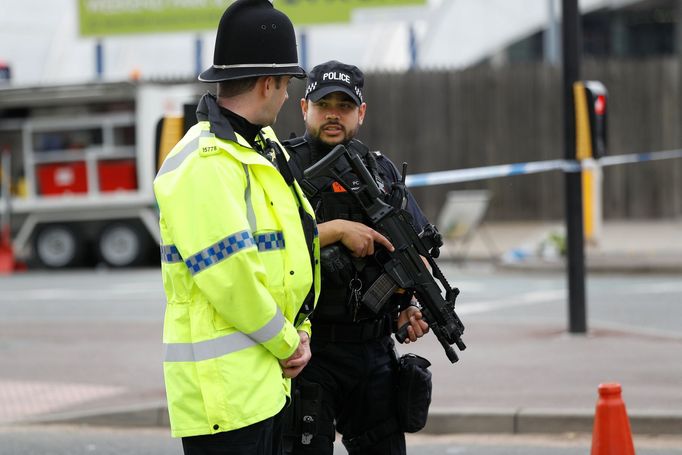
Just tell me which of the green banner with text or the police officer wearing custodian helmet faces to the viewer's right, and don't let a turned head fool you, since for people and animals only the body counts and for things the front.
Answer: the police officer wearing custodian helmet

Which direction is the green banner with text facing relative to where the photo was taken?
toward the camera

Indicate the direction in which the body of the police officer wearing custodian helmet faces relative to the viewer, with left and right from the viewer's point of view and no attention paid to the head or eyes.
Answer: facing to the right of the viewer
